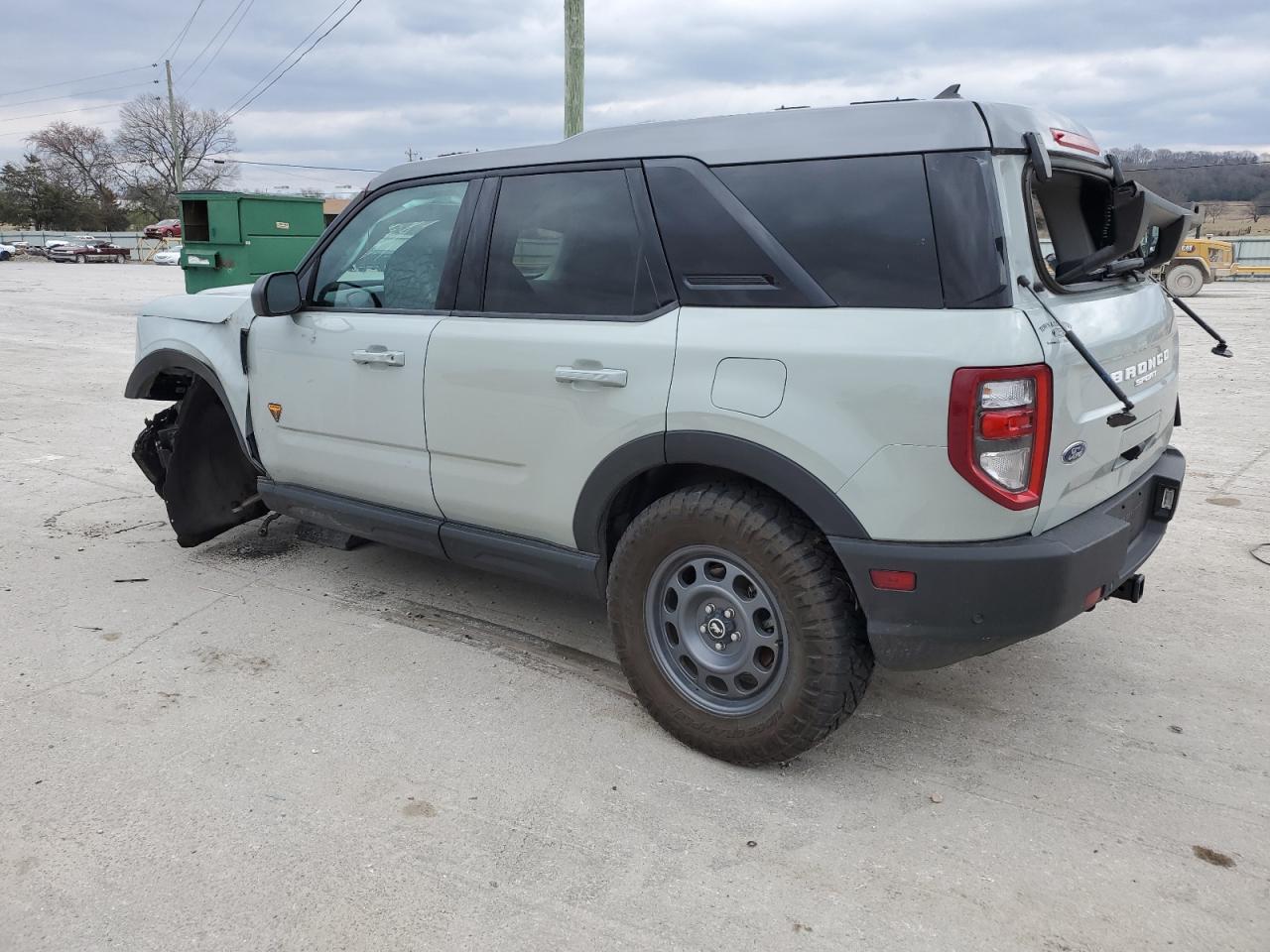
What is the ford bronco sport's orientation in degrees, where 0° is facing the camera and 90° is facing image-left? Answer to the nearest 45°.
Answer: approximately 135°

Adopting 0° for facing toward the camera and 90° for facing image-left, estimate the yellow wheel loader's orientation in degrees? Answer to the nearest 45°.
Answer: approximately 270°

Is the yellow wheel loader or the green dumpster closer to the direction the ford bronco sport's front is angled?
the green dumpster

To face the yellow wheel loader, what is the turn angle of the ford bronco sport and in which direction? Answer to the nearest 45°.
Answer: approximately 90° to its right

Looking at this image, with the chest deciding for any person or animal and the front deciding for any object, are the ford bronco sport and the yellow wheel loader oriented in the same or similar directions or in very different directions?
very different directions

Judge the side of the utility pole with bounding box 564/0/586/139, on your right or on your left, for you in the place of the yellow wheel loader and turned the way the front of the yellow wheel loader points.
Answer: on your right

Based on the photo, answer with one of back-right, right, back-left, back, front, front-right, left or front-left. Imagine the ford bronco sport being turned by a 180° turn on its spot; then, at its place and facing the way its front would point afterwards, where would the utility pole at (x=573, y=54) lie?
back-left

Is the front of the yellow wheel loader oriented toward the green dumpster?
no
